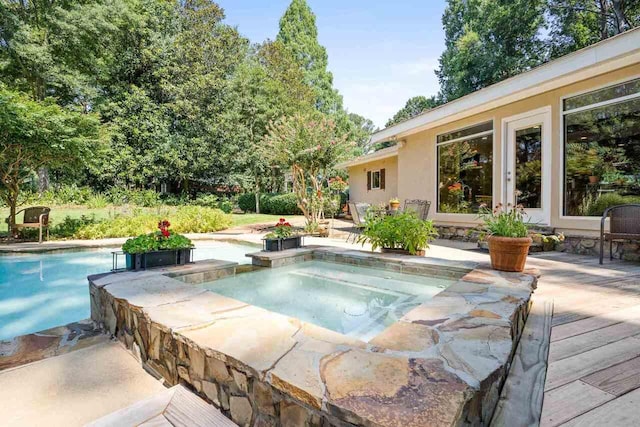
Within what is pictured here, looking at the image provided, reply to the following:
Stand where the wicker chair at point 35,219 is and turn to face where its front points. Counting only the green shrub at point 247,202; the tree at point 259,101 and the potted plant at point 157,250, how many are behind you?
2

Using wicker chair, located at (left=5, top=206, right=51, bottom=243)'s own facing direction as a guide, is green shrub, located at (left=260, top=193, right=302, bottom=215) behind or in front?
behind

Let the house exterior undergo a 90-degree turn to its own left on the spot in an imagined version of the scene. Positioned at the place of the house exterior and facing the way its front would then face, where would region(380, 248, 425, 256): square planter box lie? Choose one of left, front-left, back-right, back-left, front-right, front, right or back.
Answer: right

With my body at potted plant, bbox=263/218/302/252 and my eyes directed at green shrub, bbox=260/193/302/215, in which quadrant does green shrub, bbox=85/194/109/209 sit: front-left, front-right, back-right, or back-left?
front-left

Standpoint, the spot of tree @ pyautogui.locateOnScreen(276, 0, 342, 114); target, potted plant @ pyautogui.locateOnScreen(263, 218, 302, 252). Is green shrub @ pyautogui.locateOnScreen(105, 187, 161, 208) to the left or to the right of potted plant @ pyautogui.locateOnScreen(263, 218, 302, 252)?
right

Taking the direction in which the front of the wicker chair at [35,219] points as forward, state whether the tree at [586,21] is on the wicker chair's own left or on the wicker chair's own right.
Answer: on the wicker chair's own left

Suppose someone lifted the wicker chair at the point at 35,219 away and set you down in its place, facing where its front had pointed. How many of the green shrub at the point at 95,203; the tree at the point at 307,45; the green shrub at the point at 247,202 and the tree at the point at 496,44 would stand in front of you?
0

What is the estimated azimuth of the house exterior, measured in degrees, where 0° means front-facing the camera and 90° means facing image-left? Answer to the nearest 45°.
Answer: approximately 45°

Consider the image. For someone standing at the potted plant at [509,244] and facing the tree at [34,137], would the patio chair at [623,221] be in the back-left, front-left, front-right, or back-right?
back-right

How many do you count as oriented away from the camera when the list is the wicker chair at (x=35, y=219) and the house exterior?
0

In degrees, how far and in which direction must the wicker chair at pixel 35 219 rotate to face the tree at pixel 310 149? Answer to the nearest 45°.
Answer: approximately 90° to its left

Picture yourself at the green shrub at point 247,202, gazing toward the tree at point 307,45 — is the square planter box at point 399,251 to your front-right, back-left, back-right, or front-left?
back-right

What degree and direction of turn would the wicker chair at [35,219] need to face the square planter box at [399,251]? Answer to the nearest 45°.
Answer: approximately 90° to its left
